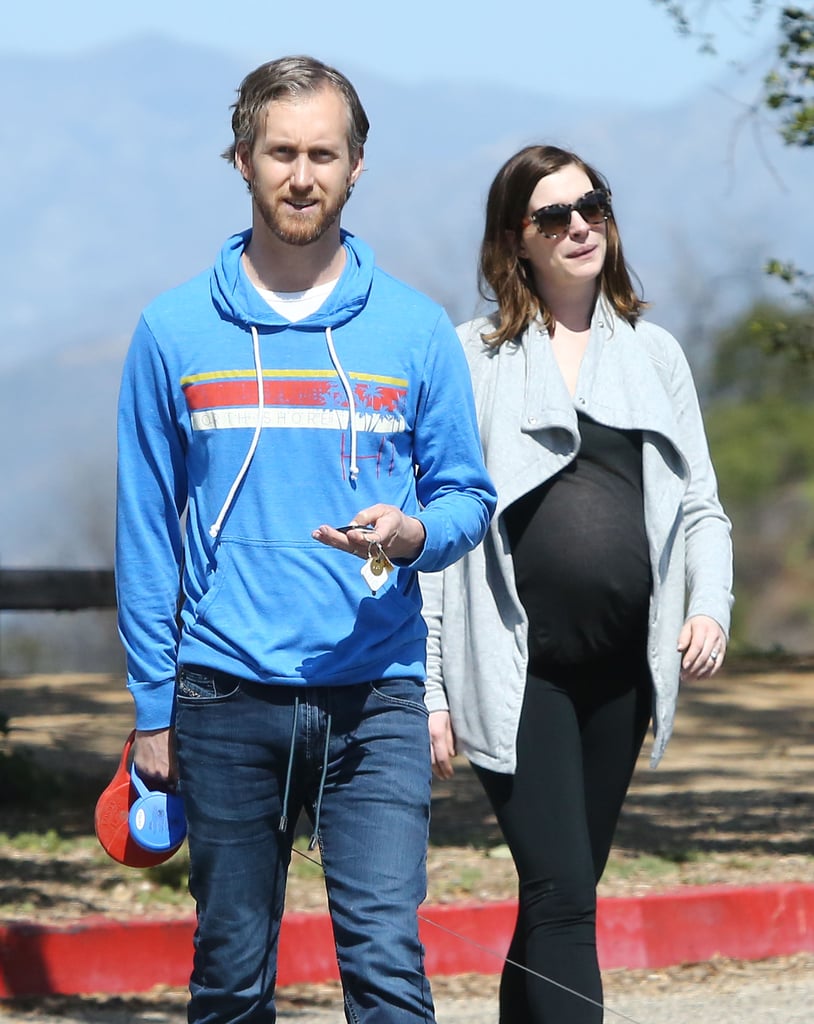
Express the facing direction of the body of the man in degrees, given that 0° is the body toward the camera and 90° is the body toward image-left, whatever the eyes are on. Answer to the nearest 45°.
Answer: approximately 0°

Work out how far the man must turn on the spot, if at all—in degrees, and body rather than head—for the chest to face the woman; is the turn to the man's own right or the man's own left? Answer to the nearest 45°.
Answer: approximately 135° to the man's own left
